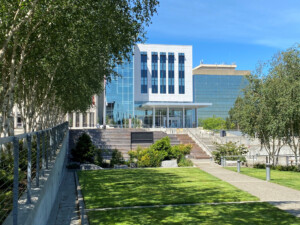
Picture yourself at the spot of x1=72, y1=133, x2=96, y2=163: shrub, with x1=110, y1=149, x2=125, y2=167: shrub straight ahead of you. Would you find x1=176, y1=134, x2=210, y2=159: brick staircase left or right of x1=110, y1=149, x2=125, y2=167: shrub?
left

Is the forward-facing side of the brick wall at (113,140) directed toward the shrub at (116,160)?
yes

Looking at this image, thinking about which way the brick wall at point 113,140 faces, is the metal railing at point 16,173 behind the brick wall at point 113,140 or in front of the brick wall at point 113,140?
in front

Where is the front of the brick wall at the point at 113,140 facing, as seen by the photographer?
facing the viewer

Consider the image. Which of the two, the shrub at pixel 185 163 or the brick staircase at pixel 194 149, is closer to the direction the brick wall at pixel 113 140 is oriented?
the shrub

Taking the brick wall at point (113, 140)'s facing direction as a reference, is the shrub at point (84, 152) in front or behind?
in front

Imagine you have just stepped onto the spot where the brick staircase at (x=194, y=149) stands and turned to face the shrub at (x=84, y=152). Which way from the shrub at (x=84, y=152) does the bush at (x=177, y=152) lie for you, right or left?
left

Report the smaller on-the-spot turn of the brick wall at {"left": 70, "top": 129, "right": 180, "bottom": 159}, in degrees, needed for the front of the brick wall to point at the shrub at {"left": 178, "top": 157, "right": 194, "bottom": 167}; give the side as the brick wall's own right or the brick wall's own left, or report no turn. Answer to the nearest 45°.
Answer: approximately 45° to the brick wall's own left
